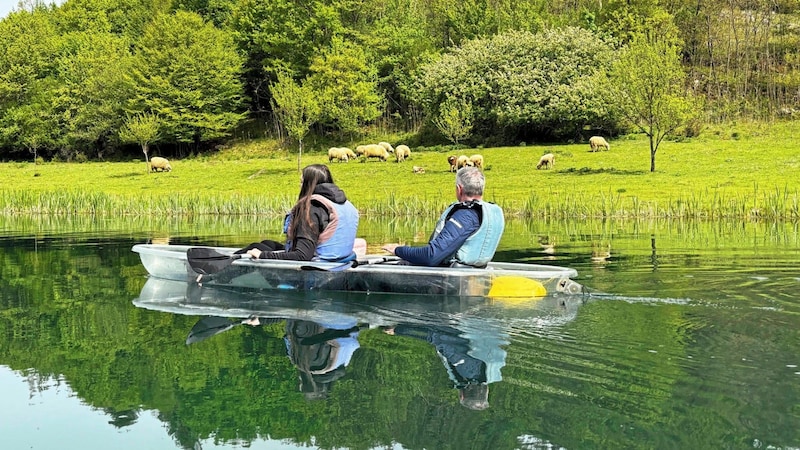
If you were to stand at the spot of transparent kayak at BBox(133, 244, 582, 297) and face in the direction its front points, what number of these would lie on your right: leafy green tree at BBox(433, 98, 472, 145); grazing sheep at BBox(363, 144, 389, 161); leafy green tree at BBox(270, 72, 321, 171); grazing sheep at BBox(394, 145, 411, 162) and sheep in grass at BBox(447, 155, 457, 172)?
5

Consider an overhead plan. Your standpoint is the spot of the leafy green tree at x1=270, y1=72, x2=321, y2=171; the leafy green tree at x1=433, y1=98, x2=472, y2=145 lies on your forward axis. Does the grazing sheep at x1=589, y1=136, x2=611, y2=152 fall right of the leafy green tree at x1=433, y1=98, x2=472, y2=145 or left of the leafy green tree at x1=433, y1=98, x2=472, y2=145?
right

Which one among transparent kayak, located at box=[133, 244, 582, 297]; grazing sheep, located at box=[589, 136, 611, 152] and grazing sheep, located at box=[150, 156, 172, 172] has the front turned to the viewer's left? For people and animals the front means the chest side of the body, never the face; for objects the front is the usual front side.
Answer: the transparent kayak

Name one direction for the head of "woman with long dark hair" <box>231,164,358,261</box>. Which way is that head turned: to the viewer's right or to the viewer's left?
to the viewer's left

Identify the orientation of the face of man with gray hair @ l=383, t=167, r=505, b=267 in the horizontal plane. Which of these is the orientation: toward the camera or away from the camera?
away from the camera

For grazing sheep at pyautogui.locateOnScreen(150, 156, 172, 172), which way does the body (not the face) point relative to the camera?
to the viewer's right

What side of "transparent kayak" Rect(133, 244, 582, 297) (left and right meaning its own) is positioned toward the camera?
left

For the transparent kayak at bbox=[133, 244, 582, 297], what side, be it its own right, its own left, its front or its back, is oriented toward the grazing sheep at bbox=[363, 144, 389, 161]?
right
